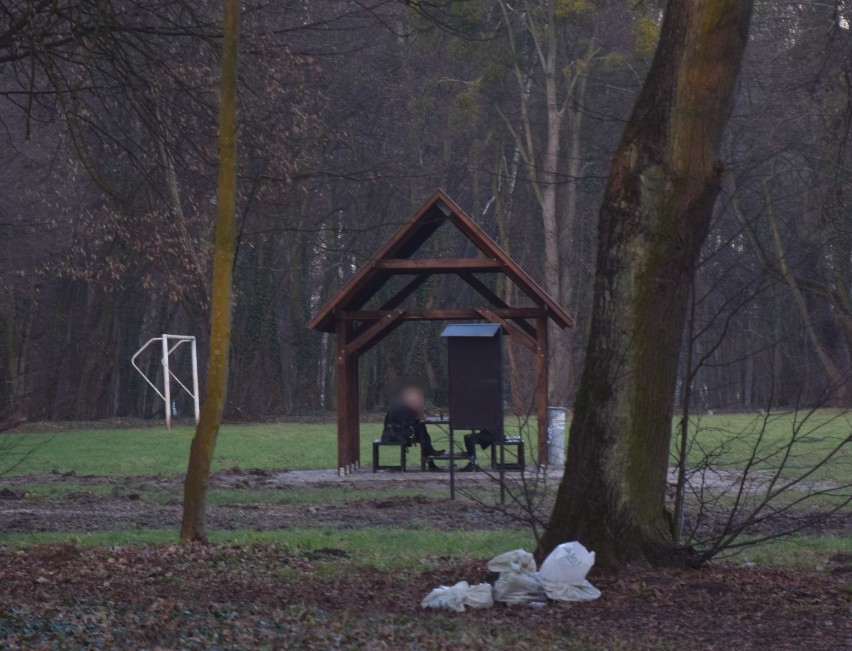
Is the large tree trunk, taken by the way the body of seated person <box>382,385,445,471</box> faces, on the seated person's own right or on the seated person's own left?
on the seated person's own right

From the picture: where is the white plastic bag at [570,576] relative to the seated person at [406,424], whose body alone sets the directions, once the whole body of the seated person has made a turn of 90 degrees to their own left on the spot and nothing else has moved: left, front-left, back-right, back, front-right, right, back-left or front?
back

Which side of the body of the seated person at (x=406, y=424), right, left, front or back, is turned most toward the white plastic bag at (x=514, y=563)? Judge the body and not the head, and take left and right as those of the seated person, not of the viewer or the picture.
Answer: right

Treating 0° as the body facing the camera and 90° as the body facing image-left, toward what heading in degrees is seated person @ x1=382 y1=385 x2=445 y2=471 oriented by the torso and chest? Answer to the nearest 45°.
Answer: approximately 270°

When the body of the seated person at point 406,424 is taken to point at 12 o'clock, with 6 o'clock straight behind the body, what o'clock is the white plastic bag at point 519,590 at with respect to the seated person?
The white plastic bag is roughly at 3 o'clock from the seated person.

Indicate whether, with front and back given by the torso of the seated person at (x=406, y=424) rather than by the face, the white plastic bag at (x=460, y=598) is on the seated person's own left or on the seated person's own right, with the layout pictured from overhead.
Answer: on the seated person's own right

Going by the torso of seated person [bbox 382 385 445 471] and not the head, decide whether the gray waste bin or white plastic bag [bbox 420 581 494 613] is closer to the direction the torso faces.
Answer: the gray waste bin

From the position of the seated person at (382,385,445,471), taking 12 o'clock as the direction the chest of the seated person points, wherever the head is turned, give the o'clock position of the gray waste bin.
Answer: The gray waste bin is roughly at 11 o'clock from the seated person.

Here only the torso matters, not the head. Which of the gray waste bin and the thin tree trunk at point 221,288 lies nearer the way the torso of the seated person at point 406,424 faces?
the gray waste bin
